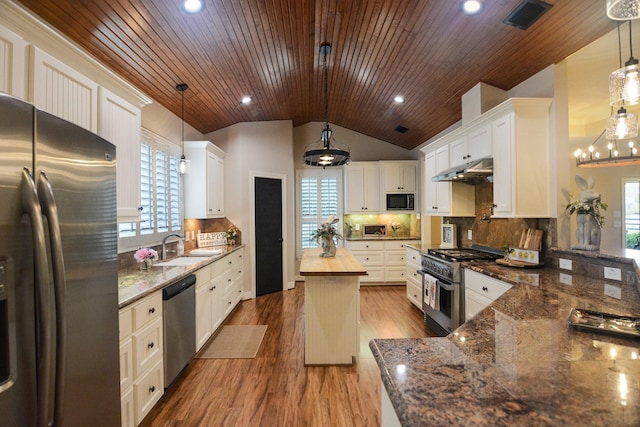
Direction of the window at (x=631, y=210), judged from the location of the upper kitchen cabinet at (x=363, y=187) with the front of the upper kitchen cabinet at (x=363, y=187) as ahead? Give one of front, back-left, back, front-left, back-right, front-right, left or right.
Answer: left

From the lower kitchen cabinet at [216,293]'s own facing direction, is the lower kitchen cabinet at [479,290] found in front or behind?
in front

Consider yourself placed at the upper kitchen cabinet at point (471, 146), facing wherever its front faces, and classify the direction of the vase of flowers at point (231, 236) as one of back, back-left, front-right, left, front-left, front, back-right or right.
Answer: front-right

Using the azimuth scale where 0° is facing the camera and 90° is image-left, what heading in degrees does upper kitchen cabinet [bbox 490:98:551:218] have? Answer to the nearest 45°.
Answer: approximately 45°

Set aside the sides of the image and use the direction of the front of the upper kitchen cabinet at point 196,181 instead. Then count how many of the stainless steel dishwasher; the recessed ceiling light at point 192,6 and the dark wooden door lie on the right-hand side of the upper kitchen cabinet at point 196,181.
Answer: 2

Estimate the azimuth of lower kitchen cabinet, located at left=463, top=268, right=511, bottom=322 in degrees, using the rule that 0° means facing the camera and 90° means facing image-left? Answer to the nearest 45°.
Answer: approximately 45°

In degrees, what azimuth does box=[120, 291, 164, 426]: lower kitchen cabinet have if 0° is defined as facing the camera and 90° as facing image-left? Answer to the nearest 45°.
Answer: approximately 315°

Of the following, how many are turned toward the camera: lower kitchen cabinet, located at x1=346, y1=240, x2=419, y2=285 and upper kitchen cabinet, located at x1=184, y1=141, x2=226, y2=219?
1

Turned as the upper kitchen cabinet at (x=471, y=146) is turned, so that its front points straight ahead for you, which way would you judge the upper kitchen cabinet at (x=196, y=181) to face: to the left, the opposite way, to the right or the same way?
the opposite way

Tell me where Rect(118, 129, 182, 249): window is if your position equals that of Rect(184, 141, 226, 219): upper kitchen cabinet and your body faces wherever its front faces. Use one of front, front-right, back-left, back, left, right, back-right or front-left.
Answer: back-right

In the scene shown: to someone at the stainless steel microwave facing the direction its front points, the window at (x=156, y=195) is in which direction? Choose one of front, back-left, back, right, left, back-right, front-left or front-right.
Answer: front-right

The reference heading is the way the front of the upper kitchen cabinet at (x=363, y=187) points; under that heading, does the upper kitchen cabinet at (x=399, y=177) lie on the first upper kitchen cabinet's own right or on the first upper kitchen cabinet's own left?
on the first upper kitchen cabinet's own left

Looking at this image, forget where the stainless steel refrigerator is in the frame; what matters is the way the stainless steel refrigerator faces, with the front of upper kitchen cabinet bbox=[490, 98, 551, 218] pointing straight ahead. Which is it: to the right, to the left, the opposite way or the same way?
the opposite way
